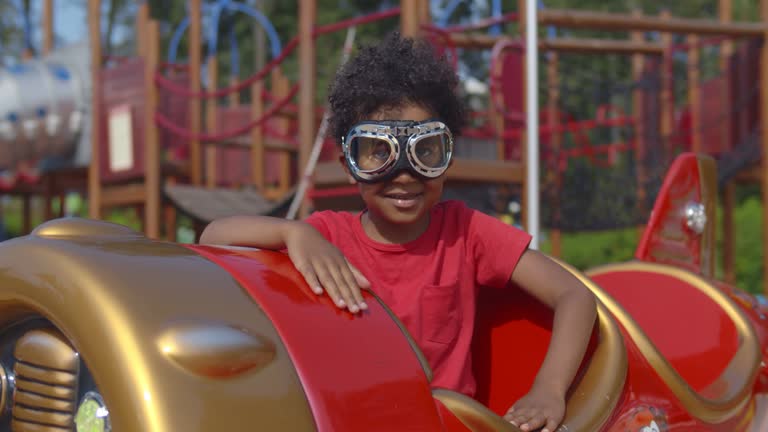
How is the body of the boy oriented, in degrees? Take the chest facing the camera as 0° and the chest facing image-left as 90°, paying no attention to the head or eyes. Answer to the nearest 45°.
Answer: approximately 0°

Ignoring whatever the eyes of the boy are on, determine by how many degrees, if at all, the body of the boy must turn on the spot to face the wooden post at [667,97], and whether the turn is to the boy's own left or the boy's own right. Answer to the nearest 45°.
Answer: approximately 180°

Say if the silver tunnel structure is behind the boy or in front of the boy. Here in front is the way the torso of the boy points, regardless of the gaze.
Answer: behind

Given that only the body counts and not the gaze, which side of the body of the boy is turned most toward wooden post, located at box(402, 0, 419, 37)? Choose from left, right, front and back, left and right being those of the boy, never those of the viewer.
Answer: back

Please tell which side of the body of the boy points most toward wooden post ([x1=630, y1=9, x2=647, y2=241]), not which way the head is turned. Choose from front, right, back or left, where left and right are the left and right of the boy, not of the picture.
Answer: back

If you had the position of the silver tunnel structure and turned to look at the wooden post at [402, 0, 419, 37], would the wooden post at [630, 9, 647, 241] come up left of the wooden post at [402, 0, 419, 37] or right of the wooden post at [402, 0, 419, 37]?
left

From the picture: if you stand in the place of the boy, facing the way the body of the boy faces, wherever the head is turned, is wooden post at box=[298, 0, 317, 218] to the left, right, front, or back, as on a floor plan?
back
